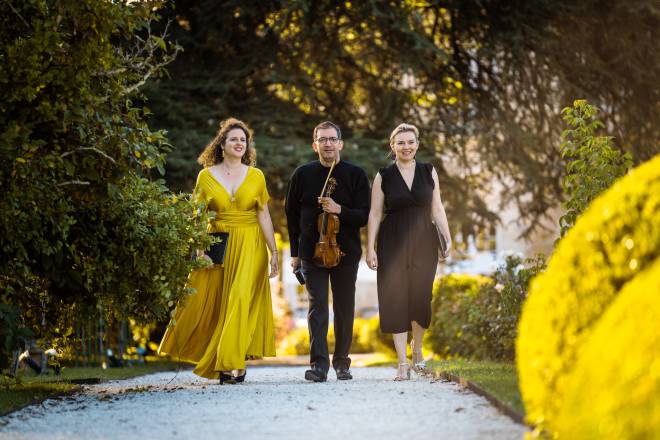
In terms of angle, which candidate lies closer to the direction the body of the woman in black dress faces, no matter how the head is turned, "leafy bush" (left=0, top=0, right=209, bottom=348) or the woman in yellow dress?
the leafy bush

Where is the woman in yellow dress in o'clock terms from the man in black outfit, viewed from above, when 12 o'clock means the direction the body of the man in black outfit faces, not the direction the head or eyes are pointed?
The woman in yellow dress is roughly at 3 o'clock from the man in black outfit.

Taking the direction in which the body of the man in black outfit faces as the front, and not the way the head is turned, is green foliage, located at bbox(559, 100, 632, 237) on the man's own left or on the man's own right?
on the man's own left

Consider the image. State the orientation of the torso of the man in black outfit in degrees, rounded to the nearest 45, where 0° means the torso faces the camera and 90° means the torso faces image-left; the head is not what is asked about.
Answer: approximately 0°

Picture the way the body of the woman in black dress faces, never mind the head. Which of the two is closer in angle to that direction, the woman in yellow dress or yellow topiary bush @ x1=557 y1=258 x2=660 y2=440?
the yellow topiary bush

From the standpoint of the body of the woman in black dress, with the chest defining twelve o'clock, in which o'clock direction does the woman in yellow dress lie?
The woman in yellow dress is roughly at 3 o'clock from the woman in black dress.

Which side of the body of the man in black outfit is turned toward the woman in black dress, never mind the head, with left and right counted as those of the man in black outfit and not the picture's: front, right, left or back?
left
